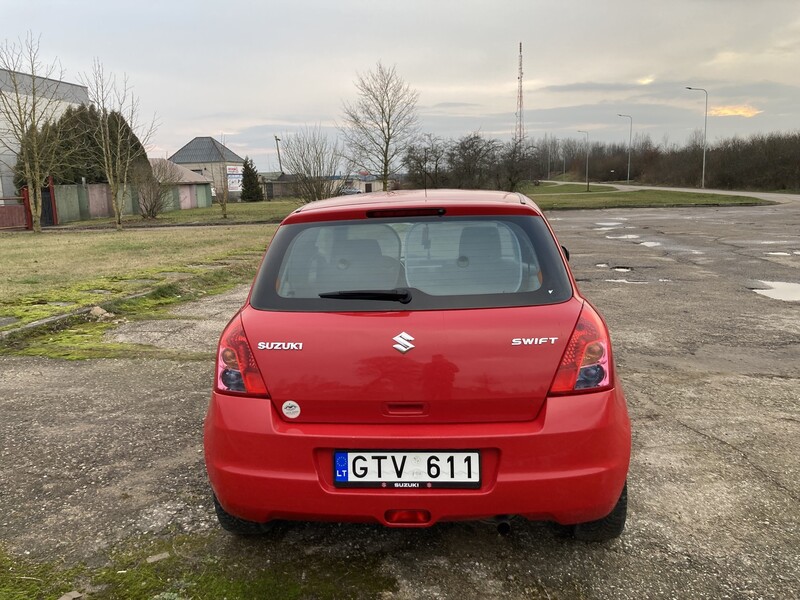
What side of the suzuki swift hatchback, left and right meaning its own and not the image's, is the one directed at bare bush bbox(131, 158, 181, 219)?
front

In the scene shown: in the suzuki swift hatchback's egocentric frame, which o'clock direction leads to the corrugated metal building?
The corrugated metal building is roughly at 11 o'clock from the suzuki swift hatchback.

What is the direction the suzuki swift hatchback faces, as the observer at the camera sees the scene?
facing away from the viewer
